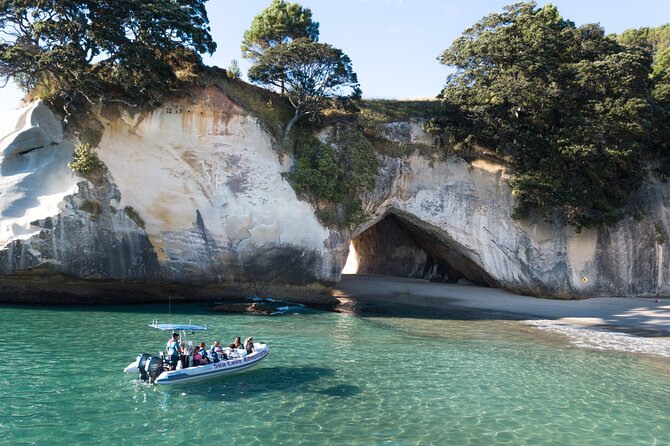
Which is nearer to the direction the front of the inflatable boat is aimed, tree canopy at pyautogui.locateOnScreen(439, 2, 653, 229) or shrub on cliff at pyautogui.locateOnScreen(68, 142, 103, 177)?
the tree canopy

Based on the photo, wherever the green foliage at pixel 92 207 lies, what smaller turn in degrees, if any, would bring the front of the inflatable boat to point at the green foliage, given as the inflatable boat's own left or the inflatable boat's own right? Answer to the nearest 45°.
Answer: approximately 45° to the inflatable boat's own left

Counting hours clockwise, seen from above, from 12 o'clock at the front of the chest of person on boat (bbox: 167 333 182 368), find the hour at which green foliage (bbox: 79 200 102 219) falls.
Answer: The green foliage is roughly at 10 o'clock from the person on boat.

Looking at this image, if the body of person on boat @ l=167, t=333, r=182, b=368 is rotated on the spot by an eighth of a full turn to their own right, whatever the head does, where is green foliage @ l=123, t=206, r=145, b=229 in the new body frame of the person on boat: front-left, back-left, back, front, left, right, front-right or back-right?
left

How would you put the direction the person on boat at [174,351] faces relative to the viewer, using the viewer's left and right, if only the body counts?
facing away from the viewer and to the right of the viewer

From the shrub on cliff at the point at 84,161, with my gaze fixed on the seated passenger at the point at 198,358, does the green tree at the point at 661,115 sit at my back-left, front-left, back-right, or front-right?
front-left

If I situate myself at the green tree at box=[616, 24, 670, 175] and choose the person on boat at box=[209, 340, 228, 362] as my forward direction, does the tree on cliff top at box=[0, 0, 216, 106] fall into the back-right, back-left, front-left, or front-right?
front-right

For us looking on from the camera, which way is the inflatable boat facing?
facing away from the viewer and to the right of the viewer

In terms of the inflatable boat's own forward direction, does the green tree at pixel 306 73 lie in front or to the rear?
in front

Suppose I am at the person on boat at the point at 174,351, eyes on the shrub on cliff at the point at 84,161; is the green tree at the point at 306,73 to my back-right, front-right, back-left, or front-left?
front-right

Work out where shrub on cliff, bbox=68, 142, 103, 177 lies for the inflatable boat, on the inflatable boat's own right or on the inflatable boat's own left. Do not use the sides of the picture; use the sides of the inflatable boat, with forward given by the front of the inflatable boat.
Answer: on the inflatable boat's own left
